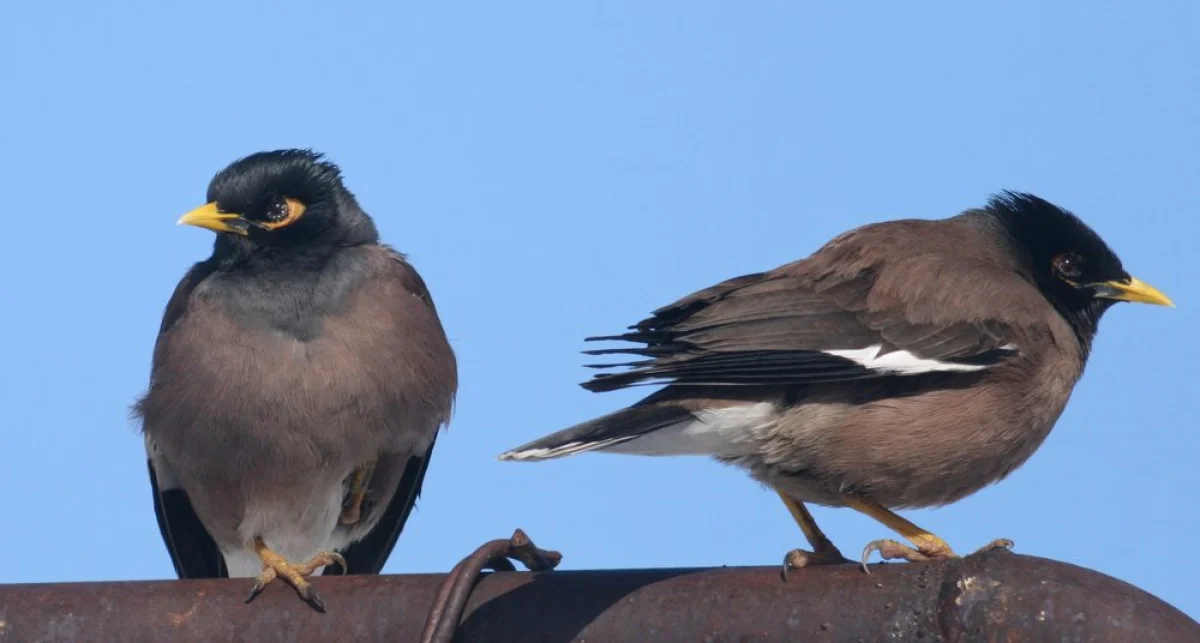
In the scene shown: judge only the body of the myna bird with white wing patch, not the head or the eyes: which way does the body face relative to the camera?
to the viewer's right

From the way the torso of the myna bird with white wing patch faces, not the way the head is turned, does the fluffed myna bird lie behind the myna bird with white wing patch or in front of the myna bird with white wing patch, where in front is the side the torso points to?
behind

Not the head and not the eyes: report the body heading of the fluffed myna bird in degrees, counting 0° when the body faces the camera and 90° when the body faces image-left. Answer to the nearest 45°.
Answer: approximately 0°

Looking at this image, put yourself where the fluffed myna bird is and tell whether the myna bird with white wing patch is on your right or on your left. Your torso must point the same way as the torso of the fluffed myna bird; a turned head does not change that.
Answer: on your left

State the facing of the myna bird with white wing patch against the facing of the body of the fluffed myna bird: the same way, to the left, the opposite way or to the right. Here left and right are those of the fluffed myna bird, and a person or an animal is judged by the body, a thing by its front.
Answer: to the left
